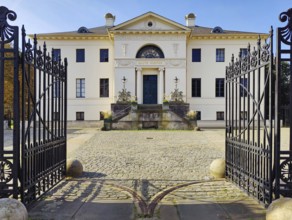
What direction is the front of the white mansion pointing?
toward the camera

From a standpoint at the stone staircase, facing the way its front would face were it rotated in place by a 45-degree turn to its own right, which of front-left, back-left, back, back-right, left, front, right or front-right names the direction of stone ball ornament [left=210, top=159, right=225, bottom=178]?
front-left

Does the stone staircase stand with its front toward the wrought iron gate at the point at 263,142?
yes

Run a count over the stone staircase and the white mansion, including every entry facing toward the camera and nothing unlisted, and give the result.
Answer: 2

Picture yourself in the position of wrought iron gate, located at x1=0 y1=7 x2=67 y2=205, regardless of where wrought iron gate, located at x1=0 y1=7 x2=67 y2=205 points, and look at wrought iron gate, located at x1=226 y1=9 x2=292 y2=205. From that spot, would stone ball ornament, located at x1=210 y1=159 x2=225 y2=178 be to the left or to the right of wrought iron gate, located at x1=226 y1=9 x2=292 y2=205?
left

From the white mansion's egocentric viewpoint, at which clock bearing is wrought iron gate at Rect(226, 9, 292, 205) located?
The wrought iron gate is roughly at 12 o'clock from the white mansion.

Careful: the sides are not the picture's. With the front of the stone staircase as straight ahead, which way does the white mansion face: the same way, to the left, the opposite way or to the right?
the same way

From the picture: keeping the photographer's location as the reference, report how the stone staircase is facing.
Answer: facing the viewer

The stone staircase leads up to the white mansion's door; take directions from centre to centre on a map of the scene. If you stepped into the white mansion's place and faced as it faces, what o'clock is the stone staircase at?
The stone staircase is roughly at 12 o'clock from the white mansion.

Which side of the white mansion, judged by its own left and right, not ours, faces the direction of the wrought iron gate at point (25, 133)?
front

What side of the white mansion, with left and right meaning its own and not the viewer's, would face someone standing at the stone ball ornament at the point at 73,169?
front

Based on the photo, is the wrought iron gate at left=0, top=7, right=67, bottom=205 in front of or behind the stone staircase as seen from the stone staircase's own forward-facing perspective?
in front

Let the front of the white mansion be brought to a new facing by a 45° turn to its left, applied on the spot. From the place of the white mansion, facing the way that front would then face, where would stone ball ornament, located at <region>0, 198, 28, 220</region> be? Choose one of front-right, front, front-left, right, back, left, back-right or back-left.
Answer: front-right

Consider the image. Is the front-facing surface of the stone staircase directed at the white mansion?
no

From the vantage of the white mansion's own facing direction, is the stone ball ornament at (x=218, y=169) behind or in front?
in front

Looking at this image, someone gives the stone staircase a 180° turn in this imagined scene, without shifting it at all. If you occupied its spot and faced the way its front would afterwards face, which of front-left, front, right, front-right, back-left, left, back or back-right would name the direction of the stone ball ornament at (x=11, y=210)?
back
